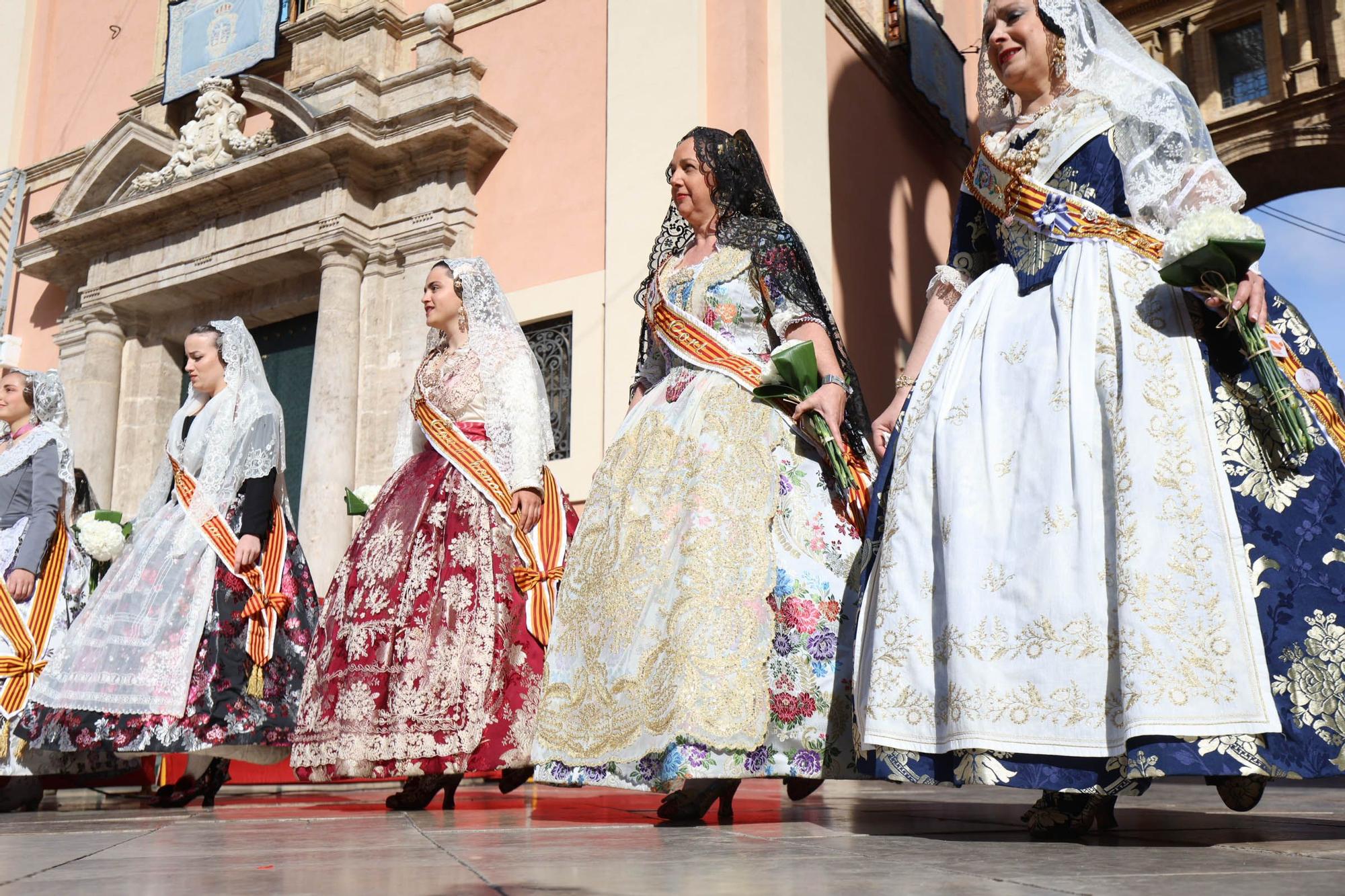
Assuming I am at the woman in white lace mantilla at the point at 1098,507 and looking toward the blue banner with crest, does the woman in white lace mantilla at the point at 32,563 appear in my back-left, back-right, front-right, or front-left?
front-left

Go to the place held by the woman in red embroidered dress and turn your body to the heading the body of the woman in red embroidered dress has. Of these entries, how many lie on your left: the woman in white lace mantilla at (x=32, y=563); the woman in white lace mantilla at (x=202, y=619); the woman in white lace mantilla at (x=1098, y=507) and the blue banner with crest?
1

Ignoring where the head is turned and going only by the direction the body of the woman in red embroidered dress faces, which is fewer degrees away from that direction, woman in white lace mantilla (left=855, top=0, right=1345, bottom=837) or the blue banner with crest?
the woman in white lace mantilla

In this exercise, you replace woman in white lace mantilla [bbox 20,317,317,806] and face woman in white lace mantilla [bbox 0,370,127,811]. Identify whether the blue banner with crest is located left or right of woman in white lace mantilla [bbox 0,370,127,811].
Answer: right

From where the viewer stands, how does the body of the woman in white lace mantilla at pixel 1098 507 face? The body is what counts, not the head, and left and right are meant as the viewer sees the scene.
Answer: facing the viewer and to the left of the viewer

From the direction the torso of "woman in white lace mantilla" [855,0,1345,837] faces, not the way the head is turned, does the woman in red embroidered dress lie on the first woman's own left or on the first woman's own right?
on the first woman's own right

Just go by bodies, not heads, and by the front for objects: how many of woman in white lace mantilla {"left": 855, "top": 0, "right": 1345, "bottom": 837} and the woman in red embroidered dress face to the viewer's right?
0

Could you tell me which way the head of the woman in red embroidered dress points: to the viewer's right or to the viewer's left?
to the viewer's left

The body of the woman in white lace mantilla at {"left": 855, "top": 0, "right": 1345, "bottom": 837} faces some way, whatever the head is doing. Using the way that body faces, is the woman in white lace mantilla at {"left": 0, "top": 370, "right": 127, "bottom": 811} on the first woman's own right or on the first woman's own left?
on the first woman's own right
